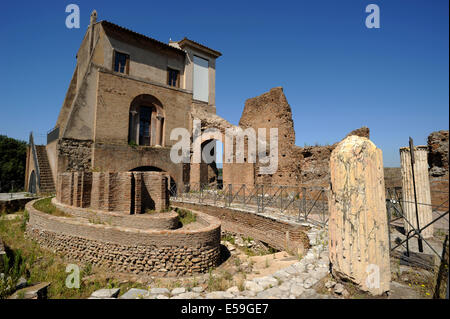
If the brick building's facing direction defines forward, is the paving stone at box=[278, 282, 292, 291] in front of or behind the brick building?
in front

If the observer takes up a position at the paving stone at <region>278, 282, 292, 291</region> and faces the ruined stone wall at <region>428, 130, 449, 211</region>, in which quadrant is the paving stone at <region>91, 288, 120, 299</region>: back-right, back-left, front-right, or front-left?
back-left

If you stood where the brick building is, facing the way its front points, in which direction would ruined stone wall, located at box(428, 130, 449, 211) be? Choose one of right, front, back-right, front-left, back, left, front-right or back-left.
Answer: front

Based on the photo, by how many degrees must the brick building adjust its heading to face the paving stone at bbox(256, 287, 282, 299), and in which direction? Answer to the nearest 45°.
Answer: approximately 45° to its right

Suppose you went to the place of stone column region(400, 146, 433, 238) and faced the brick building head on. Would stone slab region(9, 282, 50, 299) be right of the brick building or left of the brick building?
left

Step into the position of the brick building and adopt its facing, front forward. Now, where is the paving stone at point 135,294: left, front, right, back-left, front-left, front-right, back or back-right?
front-right

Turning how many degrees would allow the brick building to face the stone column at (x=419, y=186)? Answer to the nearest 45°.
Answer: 0° — it already faces it

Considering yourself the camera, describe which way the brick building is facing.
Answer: facing the viewer and to the right of the viewer

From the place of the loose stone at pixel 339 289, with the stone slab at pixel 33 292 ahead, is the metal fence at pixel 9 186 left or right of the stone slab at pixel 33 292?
right

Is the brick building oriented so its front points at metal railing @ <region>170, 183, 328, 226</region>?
yes

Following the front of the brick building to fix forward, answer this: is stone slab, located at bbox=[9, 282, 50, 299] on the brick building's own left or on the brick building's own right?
on the brick building's own right

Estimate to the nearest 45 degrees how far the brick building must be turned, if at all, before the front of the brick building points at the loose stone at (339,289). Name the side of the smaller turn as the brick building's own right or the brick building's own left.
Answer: approximately 45° to the brick building's own right

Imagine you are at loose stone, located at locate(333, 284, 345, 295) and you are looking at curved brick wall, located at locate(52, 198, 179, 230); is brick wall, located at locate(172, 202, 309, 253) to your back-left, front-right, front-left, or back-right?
front-right
